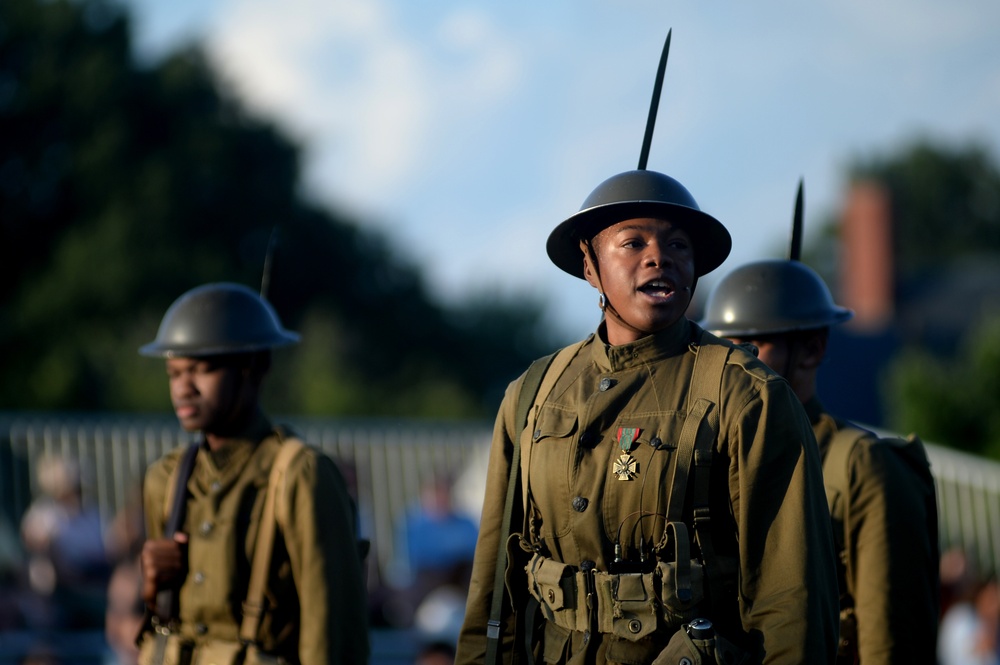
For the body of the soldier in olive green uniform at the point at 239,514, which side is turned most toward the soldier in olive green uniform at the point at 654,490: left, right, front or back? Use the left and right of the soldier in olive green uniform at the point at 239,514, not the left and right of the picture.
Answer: left

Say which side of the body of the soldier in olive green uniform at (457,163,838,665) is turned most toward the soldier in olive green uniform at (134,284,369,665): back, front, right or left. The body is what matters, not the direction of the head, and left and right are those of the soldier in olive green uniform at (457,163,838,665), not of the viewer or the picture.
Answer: right

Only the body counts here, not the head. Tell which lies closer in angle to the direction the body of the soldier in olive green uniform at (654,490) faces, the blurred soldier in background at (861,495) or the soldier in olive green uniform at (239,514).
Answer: the soldier in olive green uniform

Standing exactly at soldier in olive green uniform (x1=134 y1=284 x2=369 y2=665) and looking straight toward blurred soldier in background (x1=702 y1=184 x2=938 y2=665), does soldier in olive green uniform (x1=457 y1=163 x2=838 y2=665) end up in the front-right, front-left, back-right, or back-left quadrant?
front-right

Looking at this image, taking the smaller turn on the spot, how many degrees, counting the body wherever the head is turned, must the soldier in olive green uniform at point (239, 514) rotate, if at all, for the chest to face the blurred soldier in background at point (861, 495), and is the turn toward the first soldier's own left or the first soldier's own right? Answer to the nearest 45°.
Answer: approximately 135° to the first soldier's own left

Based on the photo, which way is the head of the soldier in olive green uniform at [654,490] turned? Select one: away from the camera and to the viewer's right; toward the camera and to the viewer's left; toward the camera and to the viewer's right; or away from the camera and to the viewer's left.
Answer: toward the camera and to the viewer's right

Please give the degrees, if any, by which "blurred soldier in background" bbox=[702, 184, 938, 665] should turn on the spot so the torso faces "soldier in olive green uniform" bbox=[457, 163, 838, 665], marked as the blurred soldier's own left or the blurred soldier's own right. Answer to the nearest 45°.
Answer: approximately 45° to the blurred soldier's own left

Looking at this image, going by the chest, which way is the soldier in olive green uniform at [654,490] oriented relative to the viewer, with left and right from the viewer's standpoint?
facing the viewer and to the left of the viewer

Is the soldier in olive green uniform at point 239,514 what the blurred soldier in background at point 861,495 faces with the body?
yes

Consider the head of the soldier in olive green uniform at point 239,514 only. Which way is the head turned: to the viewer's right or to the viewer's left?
to the viewer's left
